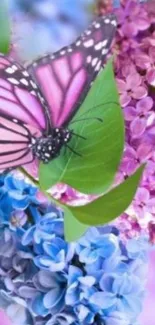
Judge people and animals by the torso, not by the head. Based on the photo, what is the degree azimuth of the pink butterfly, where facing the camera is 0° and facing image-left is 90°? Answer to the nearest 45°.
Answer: approximately 270°
